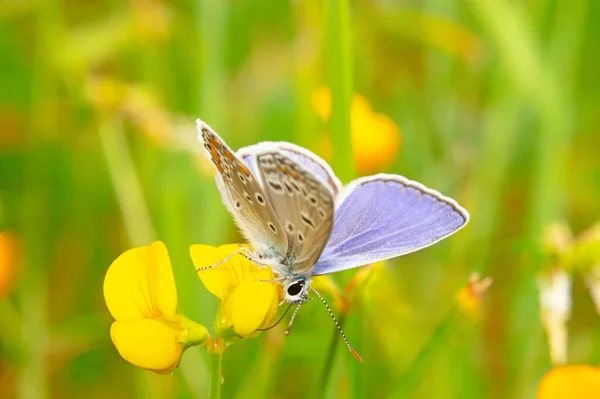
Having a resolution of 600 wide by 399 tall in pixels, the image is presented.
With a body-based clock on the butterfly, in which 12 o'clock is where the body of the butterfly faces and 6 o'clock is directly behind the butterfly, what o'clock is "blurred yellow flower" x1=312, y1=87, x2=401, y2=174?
The blurred yellow flower is roughly at 8 o'clock from the butterfly.

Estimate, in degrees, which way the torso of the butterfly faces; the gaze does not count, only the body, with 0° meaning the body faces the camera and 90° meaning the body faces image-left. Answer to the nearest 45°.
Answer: approximately 315°

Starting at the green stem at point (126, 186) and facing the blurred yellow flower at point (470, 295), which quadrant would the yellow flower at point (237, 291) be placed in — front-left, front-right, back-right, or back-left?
front-right

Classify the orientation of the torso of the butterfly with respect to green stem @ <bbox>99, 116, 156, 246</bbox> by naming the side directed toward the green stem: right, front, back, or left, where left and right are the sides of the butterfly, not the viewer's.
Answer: back

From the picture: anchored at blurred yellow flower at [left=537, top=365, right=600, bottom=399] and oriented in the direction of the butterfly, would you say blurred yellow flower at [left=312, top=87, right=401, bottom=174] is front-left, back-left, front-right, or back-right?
front-right
